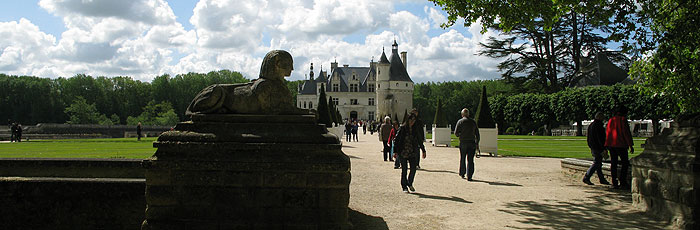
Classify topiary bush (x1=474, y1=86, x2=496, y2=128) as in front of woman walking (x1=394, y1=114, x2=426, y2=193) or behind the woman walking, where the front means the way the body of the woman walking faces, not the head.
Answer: behind

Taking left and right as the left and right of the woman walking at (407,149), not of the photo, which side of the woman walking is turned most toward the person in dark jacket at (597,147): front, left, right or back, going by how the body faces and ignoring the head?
left

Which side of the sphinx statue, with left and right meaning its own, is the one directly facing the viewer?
right

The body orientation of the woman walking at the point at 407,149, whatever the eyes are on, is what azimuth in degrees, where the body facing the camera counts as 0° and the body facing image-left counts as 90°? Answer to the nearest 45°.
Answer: approximately 0°

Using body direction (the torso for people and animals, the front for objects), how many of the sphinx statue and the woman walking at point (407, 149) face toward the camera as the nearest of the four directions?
1

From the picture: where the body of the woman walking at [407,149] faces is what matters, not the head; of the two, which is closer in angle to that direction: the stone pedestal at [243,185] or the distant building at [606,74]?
the stone pedestal

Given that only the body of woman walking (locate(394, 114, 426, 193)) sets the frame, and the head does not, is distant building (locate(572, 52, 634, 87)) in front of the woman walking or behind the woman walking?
behind

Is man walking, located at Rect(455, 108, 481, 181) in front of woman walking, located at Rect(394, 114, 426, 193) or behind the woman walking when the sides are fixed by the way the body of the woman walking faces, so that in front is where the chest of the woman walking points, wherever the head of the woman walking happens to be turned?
behind

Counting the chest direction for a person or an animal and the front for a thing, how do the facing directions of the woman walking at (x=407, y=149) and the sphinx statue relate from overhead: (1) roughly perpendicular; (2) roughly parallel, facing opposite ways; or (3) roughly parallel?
roughly perpendicular

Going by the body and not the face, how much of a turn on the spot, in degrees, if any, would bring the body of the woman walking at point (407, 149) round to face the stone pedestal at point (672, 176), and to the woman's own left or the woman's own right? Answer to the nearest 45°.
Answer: approximately 45° to the woman's own left
